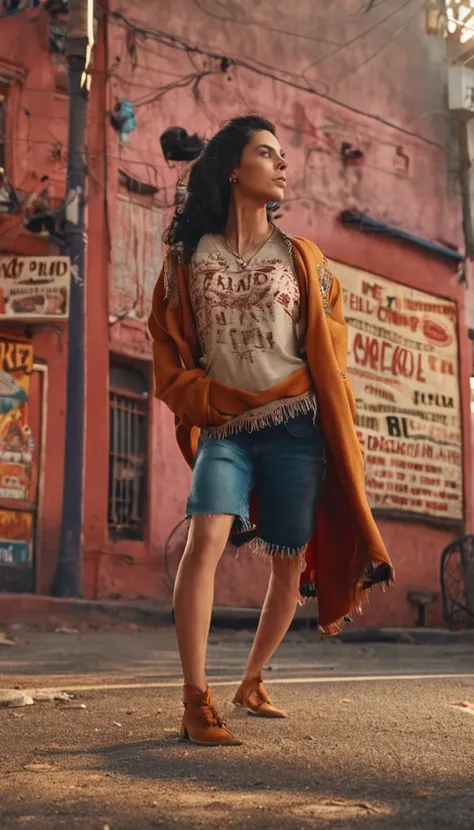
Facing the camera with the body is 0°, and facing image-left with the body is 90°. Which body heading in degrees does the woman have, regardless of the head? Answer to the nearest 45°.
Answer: approximately 315°

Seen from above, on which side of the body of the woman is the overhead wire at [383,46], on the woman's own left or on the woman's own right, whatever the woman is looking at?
on the woman's own left

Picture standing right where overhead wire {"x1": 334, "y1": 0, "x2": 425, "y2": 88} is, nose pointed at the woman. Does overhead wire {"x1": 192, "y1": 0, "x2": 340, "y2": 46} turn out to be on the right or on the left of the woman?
right

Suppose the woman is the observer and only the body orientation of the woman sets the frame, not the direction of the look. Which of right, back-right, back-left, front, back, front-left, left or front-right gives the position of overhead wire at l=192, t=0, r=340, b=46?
back-left

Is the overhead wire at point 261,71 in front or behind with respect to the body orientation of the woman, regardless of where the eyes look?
behind

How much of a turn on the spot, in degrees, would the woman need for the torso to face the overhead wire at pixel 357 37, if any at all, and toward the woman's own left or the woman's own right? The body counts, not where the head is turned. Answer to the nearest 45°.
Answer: approximately 135° to the woman's own left
